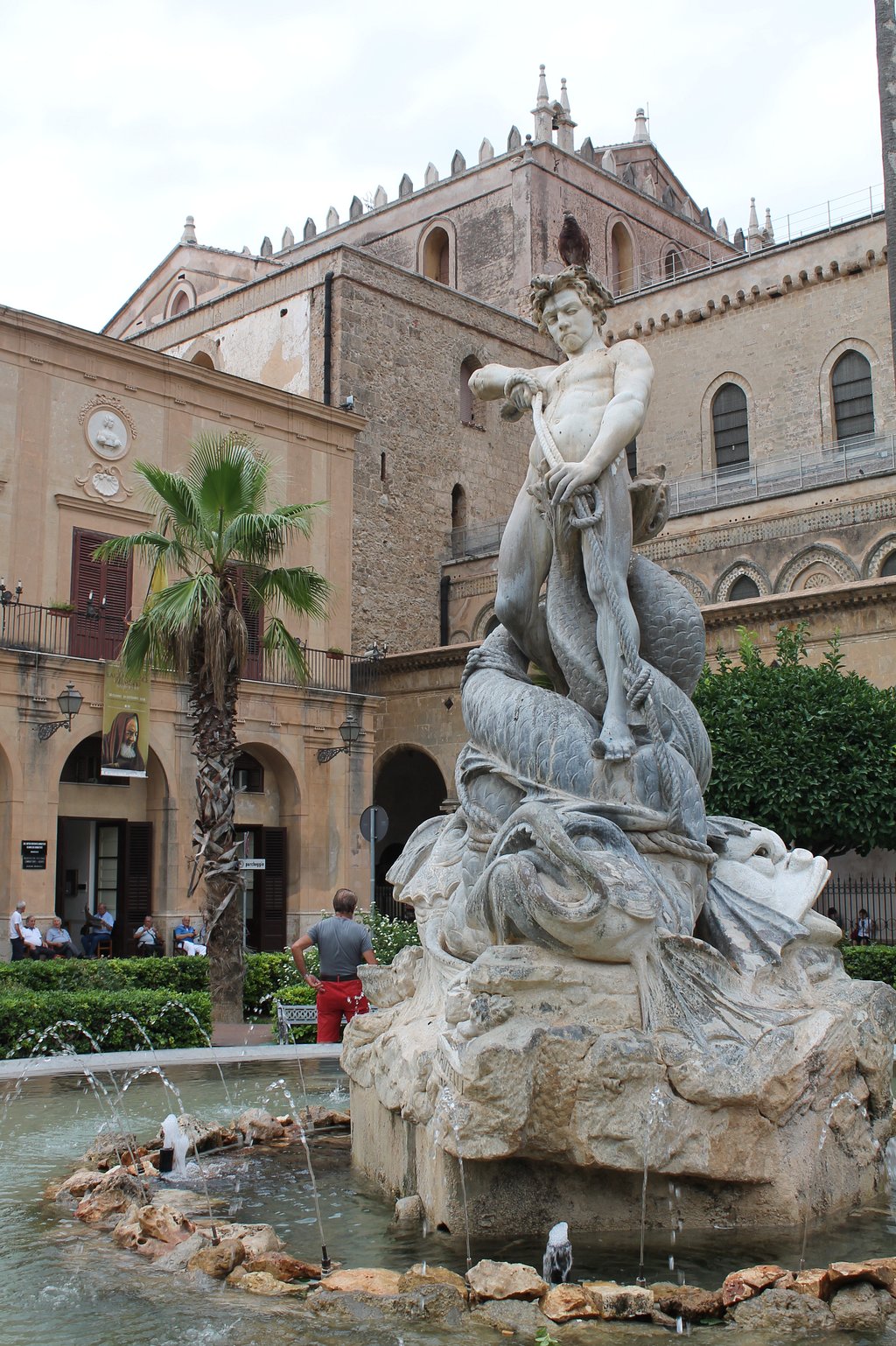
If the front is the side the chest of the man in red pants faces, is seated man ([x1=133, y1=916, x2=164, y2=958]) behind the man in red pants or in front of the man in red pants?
in front

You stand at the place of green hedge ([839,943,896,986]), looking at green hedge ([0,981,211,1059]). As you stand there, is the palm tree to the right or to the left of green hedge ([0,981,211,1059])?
right

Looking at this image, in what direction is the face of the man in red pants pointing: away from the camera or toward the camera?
away from the camera

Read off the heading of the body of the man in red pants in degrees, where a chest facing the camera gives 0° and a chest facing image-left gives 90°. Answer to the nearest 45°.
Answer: approximately 180°

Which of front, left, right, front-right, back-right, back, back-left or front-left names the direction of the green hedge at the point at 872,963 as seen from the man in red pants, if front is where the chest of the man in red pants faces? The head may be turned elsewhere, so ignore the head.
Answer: front-right
